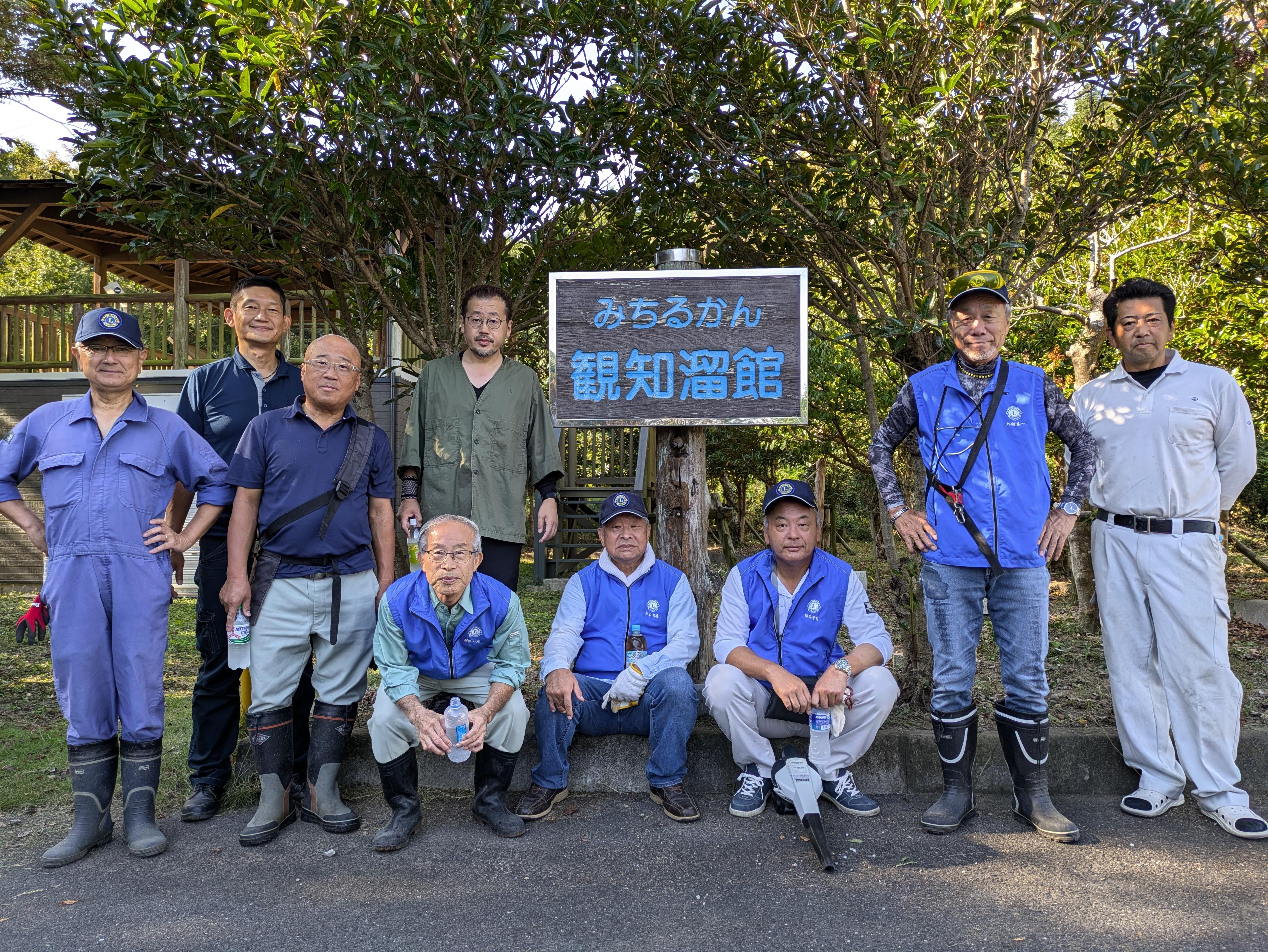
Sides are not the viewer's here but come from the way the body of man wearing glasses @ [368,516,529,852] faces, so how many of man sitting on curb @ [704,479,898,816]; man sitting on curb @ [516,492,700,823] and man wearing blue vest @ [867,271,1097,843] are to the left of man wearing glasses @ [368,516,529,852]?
3

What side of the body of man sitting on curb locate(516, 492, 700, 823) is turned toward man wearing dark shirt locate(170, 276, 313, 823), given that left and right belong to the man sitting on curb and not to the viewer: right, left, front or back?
right

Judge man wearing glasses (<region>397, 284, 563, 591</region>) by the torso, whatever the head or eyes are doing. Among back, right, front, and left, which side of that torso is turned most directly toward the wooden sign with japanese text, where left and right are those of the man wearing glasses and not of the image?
left

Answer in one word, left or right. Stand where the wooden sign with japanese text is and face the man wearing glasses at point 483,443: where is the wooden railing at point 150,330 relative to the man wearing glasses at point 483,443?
right

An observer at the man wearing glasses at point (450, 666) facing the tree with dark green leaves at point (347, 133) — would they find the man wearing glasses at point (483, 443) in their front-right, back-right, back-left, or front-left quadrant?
front-right

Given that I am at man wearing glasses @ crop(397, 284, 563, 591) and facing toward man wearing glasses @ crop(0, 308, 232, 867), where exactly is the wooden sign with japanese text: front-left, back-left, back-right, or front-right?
back-left

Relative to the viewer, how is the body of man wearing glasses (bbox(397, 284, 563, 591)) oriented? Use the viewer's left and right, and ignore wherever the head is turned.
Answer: facing the viewer

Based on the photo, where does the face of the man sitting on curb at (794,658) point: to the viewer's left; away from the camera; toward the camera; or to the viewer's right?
toward the camera

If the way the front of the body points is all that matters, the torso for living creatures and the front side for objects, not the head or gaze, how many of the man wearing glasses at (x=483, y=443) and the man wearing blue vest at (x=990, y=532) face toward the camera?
2

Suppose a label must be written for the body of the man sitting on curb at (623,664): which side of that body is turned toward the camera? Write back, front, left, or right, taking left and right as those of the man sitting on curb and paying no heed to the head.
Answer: front

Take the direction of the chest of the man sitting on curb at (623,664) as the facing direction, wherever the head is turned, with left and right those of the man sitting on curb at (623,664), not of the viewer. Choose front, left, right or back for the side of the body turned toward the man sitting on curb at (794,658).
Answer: left

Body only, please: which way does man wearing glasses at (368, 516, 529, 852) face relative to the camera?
toward the camera

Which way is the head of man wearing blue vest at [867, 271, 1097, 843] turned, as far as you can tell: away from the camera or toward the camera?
toward the camera

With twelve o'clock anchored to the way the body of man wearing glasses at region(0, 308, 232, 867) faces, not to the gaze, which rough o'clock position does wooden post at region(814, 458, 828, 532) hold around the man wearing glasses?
The wooden post is roughly at 8 o'clock from the man wearing glasses.

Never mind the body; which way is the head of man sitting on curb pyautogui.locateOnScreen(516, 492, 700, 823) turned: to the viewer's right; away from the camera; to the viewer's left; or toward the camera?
toward the camera

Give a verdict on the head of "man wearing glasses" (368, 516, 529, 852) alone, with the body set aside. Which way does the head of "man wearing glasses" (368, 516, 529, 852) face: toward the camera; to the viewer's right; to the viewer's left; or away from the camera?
toward the camera

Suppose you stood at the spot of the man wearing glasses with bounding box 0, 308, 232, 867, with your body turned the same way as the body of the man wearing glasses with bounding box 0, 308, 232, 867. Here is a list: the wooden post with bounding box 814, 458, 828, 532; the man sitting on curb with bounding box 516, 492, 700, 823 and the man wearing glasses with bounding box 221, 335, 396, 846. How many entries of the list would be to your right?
0
